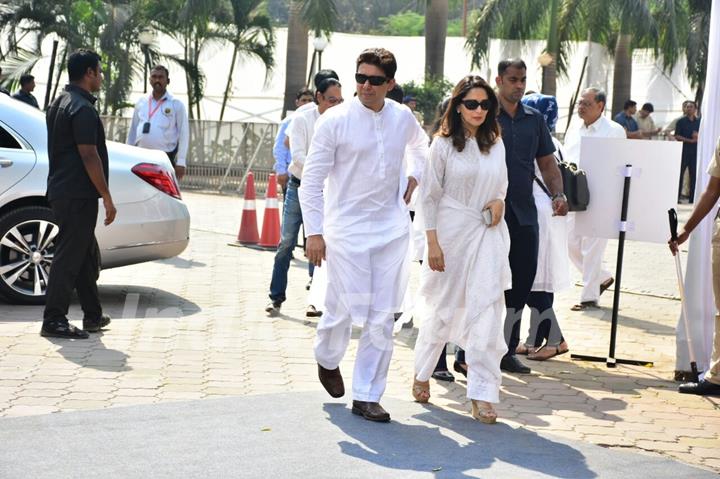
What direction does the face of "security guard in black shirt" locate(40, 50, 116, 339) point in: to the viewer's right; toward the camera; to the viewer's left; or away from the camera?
to the viewer's right

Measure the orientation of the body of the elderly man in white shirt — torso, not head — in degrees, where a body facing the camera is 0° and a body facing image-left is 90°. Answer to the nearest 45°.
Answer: approximately 45°

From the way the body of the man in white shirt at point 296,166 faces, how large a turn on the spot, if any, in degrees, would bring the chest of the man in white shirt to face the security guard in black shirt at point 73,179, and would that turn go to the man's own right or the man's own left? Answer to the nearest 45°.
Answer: approximately 90° to the man's own right

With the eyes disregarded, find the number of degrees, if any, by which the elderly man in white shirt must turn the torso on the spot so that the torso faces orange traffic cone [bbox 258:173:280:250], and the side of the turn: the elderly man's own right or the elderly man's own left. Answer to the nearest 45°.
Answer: approximately 90° to the elderly man's own right

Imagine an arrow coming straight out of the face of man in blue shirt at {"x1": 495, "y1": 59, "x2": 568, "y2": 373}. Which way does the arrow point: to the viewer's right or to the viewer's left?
to the viewer's right

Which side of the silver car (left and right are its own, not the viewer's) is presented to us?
left

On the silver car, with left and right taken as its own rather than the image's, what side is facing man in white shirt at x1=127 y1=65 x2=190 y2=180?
right

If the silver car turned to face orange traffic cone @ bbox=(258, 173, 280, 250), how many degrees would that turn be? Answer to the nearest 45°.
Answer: approximately 135° to its right

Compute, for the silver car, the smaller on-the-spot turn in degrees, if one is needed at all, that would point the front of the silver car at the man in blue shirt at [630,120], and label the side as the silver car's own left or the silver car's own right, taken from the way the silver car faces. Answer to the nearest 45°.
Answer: approximately 135° to the silver car's own right

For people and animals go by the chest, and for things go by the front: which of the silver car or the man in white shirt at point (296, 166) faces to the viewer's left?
the silver car

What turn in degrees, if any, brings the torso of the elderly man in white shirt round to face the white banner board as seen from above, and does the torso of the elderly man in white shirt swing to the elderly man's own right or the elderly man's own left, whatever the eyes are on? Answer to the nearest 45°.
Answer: approximately 45° to the elderly man's own left
